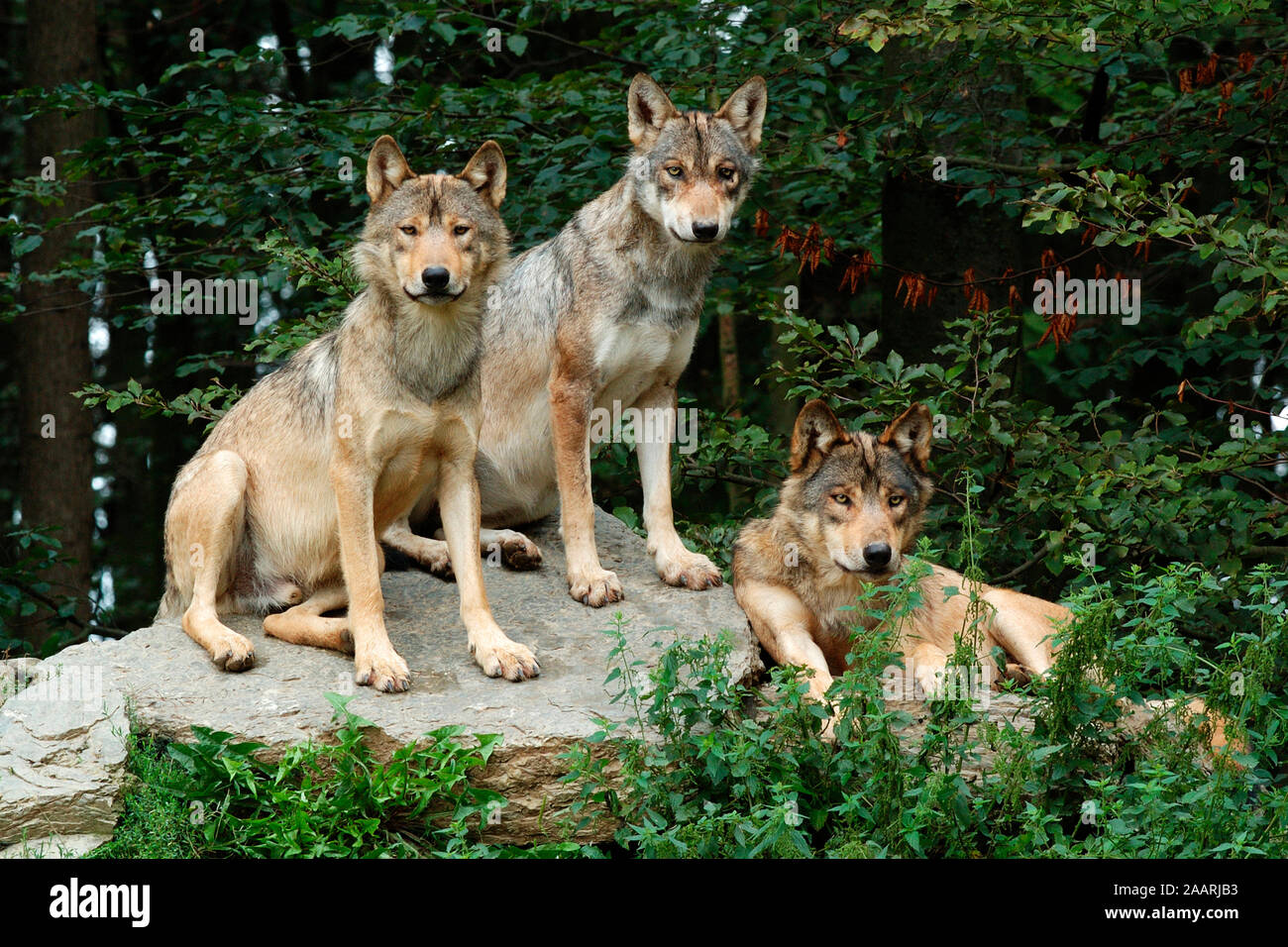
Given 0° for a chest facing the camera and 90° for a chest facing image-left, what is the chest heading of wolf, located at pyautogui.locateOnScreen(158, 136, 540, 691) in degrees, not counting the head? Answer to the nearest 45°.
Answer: approximately 315°

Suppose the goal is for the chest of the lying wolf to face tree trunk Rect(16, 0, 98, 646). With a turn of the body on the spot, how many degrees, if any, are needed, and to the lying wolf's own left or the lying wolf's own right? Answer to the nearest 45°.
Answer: approximately 90° to the lying wolf's own right

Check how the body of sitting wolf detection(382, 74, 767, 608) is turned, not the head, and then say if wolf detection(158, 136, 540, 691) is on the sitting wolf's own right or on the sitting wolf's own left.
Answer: on the sitting wolf's own right

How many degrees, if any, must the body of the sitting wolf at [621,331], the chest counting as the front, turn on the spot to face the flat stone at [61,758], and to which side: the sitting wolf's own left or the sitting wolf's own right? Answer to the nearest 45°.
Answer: approximately 90° to the sitting wolf's own right
